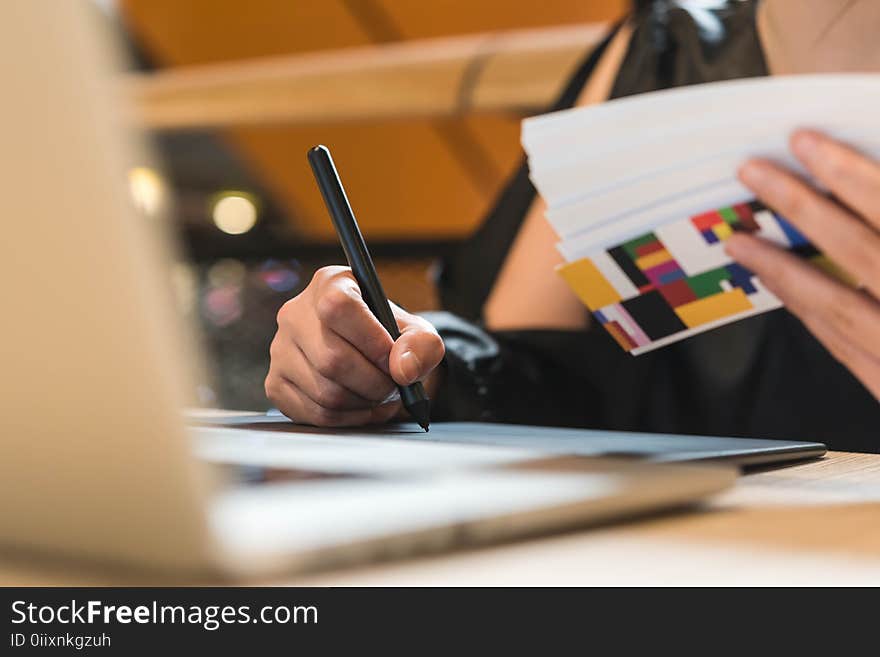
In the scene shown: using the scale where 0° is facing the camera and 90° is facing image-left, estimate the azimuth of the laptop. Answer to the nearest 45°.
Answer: approximately 225°

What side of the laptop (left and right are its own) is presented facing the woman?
front
